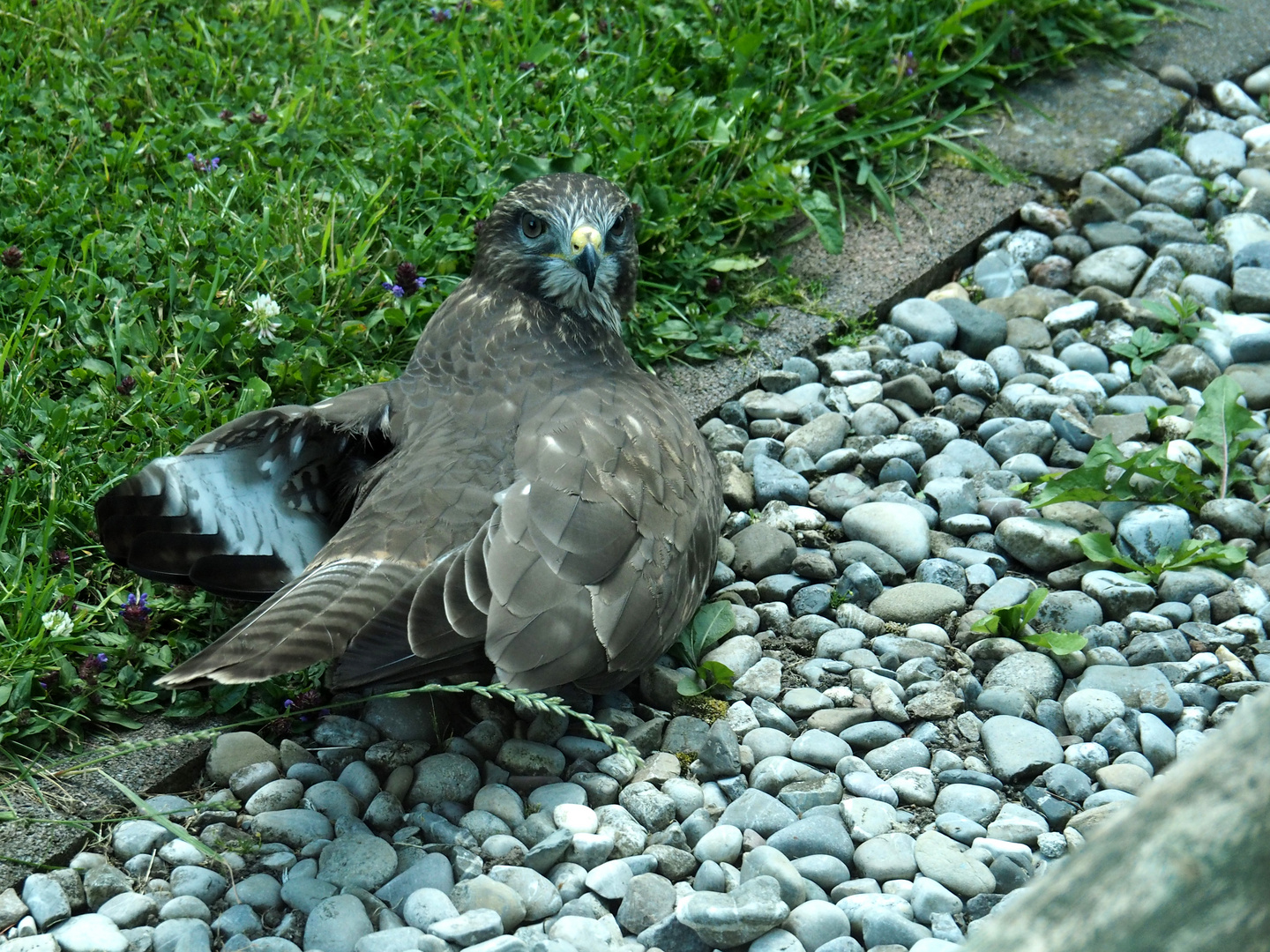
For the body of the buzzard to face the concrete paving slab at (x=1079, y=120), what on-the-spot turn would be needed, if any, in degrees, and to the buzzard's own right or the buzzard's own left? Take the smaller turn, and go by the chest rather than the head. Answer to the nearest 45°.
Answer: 0° — it already faces it

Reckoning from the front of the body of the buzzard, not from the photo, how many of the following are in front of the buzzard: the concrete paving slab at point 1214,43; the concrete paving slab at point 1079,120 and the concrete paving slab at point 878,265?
3

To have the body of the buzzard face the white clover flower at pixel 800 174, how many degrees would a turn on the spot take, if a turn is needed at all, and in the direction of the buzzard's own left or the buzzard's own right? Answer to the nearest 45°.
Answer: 0° — it already faces it

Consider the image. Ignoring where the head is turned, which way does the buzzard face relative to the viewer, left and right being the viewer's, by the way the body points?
facing away from the viewer and to the right of the viewer

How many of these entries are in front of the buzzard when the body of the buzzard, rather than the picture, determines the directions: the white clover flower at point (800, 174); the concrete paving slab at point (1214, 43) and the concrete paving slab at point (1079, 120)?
3

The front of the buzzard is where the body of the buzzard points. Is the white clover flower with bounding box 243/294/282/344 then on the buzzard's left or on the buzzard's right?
on the buzzard's left

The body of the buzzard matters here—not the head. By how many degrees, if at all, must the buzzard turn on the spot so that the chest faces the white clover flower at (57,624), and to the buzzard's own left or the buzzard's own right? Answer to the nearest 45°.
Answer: approximately 135° to the buzzard's own left
